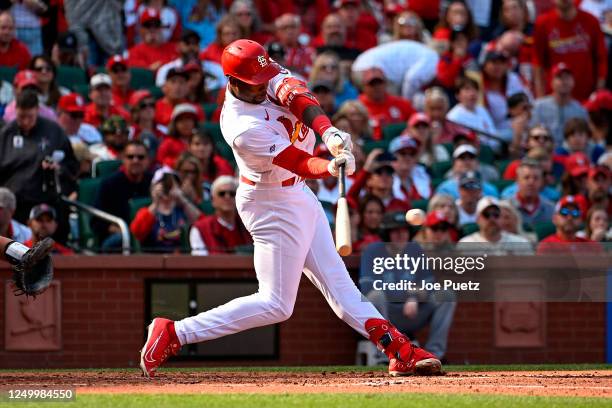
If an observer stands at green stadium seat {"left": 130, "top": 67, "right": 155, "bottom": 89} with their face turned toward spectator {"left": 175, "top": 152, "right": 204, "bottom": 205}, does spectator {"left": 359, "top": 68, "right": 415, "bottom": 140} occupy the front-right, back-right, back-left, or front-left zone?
front-left

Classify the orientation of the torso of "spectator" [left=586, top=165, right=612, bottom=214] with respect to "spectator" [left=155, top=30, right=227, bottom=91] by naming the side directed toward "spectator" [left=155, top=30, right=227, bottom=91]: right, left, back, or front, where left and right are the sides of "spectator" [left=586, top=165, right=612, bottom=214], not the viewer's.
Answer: right

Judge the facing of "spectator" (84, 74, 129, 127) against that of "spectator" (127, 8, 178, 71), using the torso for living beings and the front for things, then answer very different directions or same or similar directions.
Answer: same or similar directions

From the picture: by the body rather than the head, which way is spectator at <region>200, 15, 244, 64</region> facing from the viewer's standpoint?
toward the camera

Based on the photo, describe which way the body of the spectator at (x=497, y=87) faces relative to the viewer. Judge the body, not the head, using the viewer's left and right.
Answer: facing the viewer and to the left of the viewer

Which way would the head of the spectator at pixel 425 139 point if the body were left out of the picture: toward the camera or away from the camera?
toward the camera

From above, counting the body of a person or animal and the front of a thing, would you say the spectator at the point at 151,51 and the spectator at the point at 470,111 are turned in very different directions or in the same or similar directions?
same or similar directions

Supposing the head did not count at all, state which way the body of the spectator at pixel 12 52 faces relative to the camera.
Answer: toward the camera

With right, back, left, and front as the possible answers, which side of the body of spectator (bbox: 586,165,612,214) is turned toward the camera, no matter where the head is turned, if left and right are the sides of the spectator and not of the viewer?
front

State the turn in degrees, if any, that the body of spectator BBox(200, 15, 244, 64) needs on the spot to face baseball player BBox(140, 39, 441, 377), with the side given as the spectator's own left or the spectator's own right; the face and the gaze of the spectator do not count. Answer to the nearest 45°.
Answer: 0° — they already face them

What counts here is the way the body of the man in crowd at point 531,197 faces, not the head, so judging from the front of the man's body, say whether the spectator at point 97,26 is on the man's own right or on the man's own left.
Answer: on the man's own right

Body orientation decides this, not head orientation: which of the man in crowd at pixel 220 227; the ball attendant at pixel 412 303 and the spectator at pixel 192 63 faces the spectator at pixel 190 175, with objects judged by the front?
the spectator at pixel 192 63

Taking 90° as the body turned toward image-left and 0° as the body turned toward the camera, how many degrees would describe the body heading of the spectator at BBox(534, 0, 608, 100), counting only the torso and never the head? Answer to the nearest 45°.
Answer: approximately 0°

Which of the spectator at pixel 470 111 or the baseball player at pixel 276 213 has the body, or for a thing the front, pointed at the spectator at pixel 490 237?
the spectator at pixel 470 111
